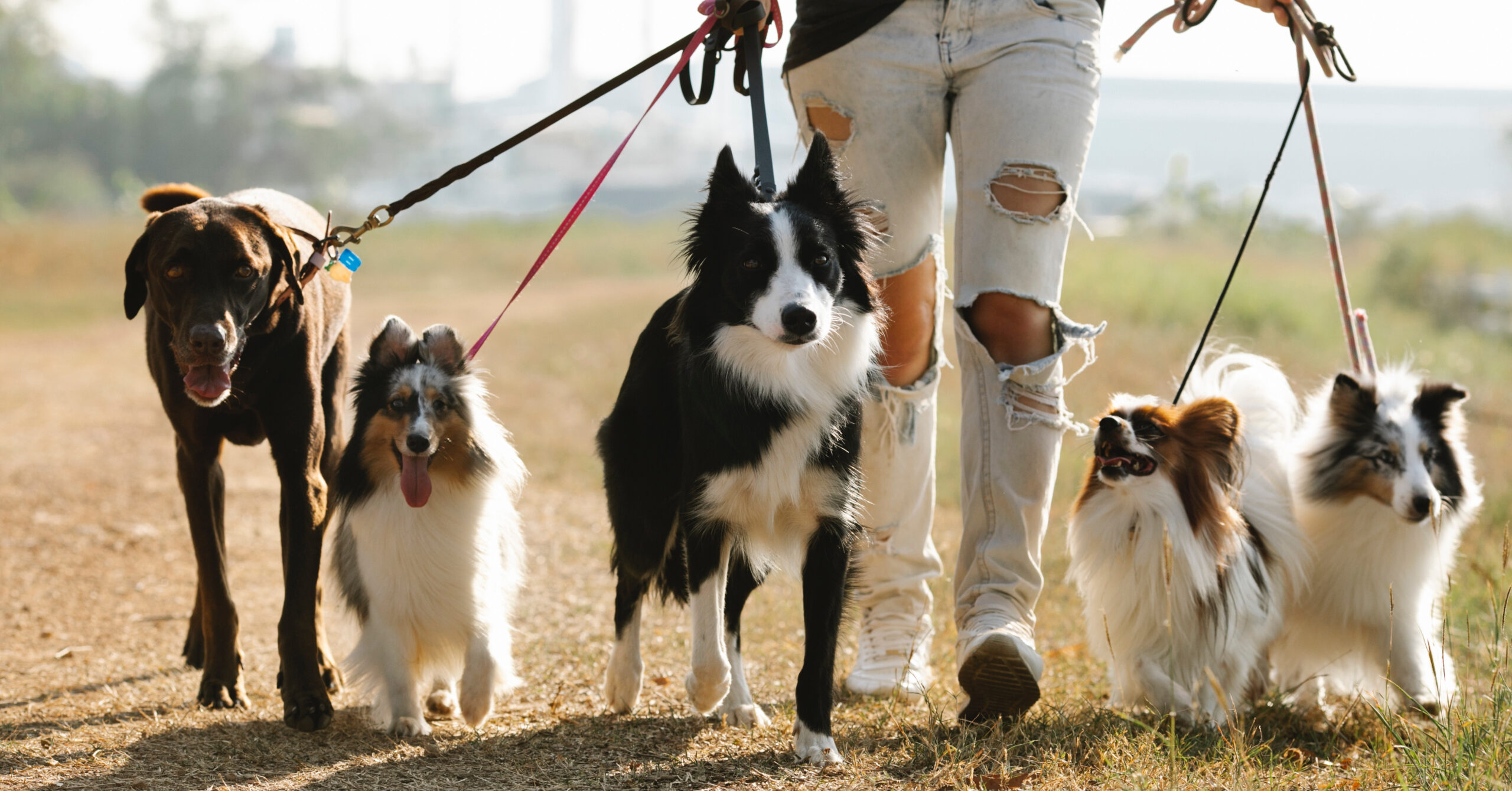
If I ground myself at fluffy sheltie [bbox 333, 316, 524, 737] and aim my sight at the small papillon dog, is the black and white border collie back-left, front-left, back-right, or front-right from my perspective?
front-right

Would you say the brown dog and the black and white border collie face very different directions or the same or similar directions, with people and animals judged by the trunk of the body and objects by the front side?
same or similar directions

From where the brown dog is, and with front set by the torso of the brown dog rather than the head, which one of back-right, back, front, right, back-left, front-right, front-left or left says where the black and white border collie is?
front-left

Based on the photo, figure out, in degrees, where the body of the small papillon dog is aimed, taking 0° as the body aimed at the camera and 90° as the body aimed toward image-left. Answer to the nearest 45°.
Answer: approximately 45°

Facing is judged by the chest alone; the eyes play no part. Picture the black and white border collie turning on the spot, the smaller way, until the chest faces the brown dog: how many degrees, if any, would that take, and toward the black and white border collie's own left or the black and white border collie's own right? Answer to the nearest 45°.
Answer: approximately 135° to the black and white border collie's own right

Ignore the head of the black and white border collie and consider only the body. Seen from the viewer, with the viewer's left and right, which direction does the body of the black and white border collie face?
facing the viewer and to the right of the viewer

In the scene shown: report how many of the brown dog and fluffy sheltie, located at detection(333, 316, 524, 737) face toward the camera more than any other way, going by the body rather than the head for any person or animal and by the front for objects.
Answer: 2

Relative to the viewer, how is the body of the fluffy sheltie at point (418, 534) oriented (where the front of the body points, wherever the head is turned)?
toward the camera

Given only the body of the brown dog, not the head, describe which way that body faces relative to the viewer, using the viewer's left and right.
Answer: facing the viewer

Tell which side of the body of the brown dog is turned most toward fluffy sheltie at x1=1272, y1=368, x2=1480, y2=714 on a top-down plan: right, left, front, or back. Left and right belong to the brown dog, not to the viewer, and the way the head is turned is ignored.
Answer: left

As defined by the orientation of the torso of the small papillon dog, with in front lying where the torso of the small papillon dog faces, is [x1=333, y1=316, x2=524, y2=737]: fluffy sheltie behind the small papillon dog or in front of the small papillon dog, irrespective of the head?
in front
